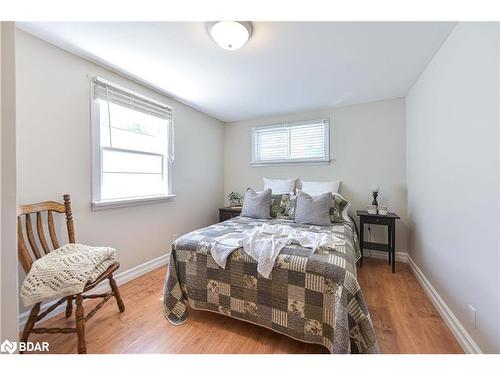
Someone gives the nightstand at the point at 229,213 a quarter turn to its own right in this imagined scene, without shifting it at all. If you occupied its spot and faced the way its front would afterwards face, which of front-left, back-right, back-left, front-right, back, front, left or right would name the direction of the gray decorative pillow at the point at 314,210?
back-left

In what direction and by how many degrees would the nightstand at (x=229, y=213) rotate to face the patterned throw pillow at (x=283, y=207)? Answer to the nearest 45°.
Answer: approximately 45° to its left

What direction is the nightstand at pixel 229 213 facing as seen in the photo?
toward the camera

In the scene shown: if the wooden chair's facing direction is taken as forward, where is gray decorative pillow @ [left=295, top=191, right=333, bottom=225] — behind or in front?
in front

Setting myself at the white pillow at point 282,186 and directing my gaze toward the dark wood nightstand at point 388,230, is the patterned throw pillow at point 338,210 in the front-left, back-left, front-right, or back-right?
front-right

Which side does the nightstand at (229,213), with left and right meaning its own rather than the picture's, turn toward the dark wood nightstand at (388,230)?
left

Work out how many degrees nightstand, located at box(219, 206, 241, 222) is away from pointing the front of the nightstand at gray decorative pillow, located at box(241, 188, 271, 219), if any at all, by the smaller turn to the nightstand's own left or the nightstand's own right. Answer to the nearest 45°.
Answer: approximately 45° to the nightstand's own left

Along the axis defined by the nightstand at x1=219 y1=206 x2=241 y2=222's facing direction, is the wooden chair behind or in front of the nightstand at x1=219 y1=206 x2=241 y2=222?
in front

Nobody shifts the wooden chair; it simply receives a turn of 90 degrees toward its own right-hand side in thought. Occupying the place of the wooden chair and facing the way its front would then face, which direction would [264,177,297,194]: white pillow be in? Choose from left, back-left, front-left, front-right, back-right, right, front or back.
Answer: back-left

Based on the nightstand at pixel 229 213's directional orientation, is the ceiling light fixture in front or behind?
in front

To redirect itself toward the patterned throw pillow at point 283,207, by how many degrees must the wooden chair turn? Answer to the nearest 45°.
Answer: approximately 45° to its left

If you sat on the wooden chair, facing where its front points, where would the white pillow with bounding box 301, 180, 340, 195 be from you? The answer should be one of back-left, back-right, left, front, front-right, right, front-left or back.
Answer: front-left

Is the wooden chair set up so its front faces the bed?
yes

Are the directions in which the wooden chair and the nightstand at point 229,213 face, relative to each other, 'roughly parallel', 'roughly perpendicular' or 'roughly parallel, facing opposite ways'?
roughly perpendicular
